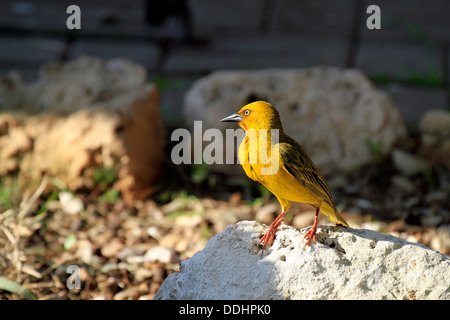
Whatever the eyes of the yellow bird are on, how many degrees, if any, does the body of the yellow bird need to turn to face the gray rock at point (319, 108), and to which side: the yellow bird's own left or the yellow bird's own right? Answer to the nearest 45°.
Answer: approximately 90° to the yellow bird's own right

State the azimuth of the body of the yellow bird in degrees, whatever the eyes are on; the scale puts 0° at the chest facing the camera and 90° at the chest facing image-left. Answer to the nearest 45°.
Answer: approximately 90°
